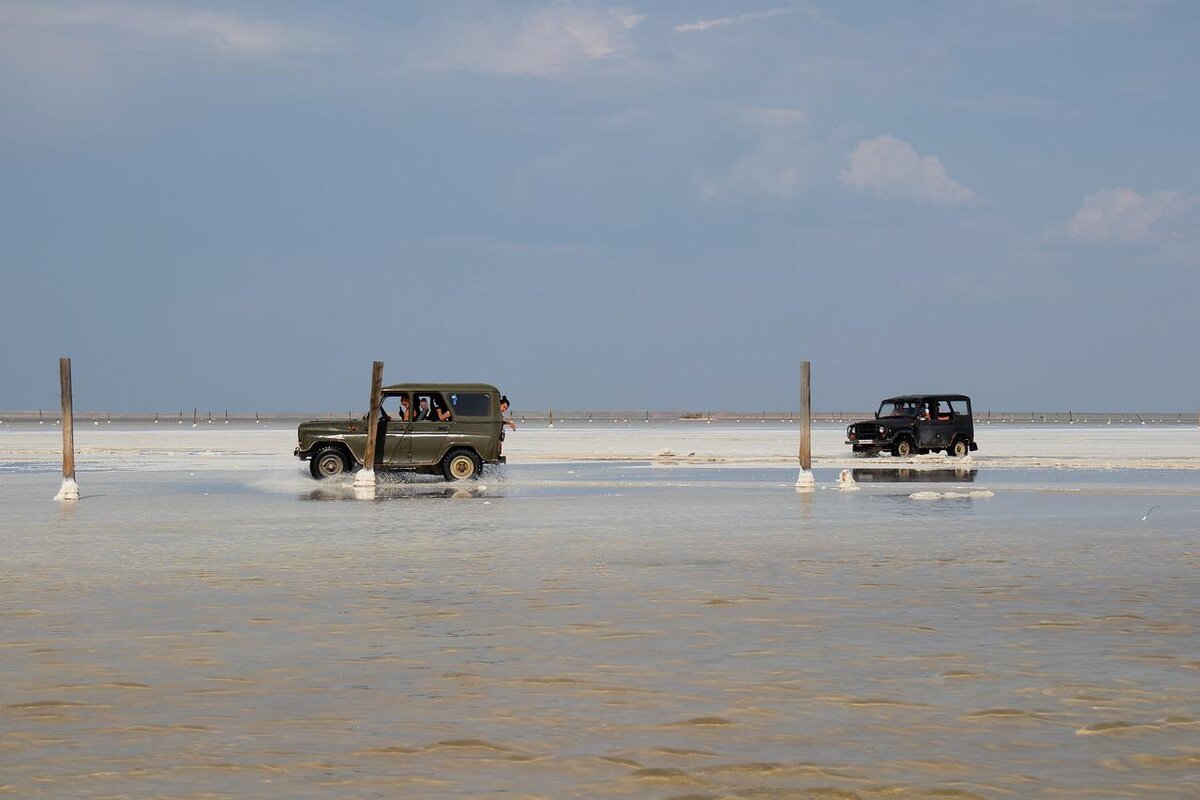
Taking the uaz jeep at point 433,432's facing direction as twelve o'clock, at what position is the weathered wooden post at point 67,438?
The weathered wooden post is roughly at 11 o'clock from the uaz jeep.

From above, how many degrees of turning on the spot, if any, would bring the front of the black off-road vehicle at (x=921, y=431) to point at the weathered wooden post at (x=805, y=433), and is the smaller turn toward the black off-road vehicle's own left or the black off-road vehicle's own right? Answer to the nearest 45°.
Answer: approximately 45° to the black off-road vehicle's own left

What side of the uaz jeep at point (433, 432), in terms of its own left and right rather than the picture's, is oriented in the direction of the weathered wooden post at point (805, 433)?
back

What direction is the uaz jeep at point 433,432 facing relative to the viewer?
to the viewer's left

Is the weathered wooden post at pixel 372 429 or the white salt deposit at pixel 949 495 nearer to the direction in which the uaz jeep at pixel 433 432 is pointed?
the weathered wooden post

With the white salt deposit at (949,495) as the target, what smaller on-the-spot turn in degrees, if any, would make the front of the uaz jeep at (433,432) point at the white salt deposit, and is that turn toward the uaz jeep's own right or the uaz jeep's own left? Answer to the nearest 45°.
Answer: approximately 135° to the uaz jeep's own left

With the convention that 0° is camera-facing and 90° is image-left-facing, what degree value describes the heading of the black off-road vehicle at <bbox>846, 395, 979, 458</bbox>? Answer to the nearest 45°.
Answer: approximately 45°

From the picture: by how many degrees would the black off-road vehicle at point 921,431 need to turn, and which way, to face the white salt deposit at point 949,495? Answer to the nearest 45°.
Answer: approximately 45° to its left

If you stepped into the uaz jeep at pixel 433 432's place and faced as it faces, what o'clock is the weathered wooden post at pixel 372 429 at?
The weathered wooden post is roughly at 10 o'clock from the uaz jeep.
